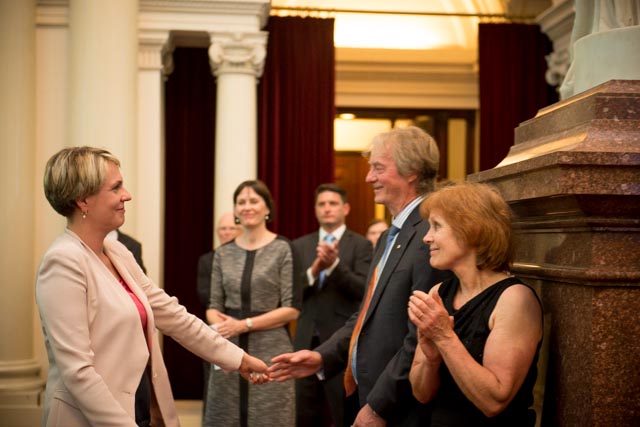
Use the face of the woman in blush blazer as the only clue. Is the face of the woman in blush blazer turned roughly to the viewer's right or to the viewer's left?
to the viewer's right

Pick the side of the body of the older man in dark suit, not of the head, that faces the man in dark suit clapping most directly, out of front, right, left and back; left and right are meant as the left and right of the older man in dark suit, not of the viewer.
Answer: right

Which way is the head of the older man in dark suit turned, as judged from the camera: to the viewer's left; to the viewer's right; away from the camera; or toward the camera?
to the viewer's left

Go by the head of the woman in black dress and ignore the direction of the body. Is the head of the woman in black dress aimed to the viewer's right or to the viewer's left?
to the viewer's left

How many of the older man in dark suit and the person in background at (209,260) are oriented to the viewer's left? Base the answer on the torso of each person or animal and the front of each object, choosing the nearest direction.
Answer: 1

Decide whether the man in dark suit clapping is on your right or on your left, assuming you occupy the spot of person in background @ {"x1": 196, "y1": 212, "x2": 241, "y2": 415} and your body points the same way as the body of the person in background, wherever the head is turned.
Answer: on your left

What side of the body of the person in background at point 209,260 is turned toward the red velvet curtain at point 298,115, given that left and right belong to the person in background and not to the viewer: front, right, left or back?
back

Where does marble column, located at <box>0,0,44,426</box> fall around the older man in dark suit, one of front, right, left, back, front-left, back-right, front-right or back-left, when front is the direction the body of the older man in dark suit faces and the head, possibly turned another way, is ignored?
front-right

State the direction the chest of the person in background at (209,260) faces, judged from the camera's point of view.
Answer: toward the camera

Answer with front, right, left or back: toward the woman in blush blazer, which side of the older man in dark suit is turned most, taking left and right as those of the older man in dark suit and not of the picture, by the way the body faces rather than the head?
front

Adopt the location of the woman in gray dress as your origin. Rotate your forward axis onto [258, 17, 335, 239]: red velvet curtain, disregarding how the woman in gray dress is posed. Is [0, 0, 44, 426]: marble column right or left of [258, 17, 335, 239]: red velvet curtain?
left

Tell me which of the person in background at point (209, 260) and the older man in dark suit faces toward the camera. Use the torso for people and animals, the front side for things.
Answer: the person in background

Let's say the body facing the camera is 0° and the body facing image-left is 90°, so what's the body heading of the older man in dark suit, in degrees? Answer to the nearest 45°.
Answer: approximately 90°

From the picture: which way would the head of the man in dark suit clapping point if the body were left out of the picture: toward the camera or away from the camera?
toward the camera

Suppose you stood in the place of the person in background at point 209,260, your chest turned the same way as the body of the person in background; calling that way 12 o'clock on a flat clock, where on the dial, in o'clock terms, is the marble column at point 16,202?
The marble column is roughly at 4 o'clock from the person in background.

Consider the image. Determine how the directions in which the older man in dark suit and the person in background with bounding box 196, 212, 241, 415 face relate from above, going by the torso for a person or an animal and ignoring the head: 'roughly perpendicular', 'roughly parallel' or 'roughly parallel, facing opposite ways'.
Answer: roughly perpendicular

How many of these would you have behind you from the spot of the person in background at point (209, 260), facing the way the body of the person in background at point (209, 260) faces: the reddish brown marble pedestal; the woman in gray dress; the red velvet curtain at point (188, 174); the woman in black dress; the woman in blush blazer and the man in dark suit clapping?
1

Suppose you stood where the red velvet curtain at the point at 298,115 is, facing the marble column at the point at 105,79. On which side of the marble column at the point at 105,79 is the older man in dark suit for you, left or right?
left
